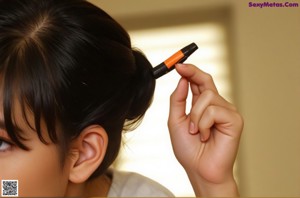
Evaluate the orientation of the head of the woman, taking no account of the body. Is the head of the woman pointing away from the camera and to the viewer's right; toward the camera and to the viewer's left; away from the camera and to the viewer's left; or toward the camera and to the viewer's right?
toward the camera and to the viewer's left
